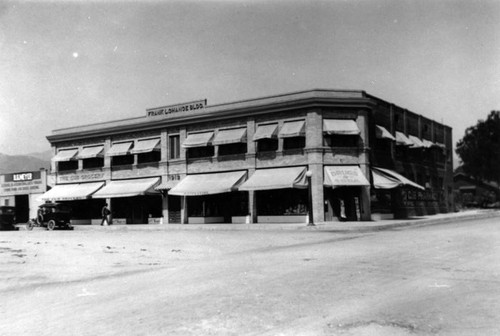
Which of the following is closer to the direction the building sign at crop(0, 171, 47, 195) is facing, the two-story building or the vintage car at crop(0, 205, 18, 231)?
the vintage car

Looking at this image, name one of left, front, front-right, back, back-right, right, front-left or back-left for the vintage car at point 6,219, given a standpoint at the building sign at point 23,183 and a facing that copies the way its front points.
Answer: front

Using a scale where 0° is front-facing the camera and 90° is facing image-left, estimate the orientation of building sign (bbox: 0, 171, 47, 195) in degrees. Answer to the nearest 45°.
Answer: approximately 0°

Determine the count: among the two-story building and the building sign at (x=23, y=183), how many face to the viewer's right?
0

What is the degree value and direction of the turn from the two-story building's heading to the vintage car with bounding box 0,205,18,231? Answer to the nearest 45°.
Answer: approximately 45° to its right

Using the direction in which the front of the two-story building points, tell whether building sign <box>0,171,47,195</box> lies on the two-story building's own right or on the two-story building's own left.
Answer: on the two-story building's own right

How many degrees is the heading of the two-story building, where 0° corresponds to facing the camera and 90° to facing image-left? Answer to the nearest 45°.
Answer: approximately 45°
